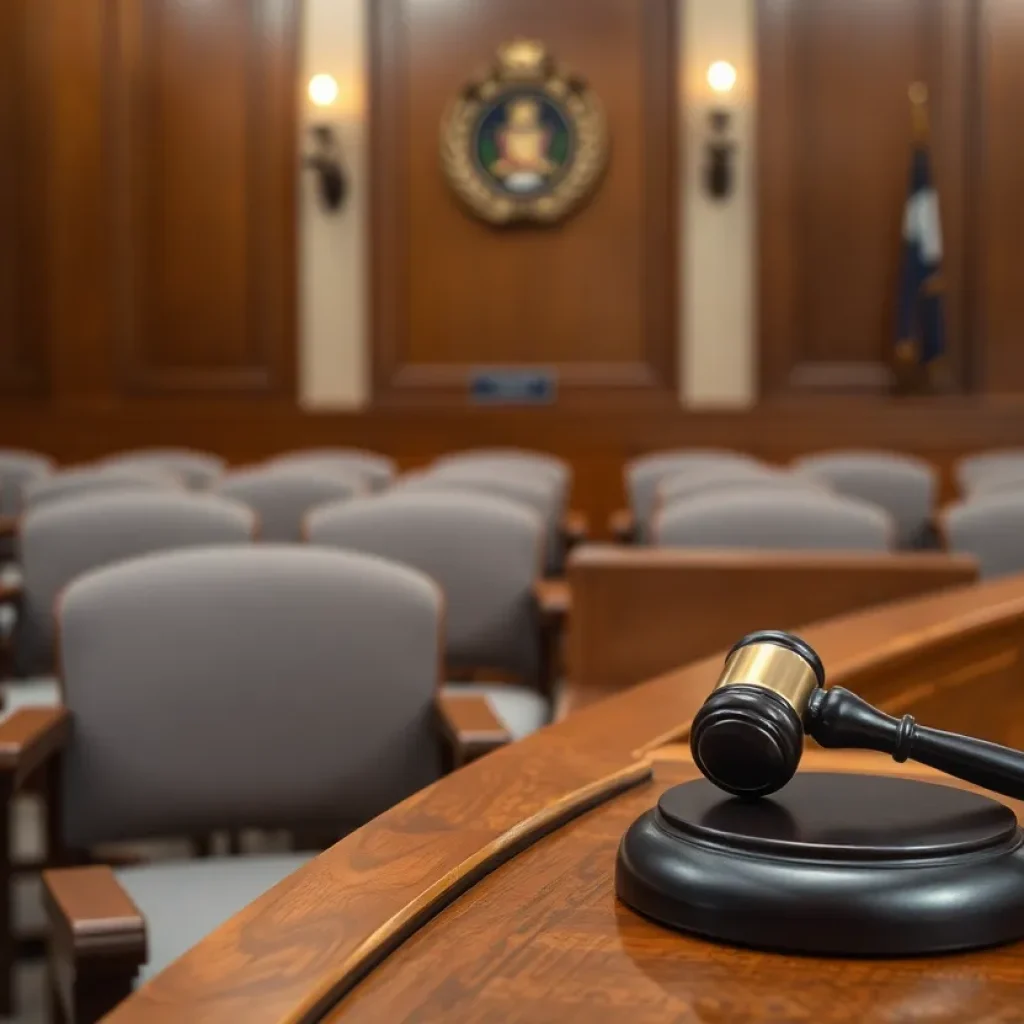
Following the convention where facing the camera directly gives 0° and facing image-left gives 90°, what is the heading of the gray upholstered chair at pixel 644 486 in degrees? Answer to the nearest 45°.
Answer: approximately 0°

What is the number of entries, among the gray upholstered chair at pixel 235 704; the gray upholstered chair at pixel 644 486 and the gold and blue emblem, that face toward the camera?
3

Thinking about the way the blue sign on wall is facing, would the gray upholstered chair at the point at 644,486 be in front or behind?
in front

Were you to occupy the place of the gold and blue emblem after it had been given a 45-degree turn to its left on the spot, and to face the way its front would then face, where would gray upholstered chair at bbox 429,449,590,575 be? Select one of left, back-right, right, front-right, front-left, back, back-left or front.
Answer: front-right

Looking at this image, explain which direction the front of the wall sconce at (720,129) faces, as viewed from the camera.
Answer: facing the viewer

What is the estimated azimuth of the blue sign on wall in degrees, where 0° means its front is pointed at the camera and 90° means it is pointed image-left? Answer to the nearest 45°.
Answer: approximately 0°

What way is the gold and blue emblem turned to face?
toward the camera

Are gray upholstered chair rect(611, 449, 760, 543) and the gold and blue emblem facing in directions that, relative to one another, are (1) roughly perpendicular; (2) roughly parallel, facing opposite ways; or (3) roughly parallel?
roughly parallel

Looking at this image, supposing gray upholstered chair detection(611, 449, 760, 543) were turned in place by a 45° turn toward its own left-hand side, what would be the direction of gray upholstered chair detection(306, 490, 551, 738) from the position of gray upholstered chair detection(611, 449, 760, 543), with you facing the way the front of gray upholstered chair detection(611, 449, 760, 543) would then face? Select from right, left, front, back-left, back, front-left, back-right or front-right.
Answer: front-right

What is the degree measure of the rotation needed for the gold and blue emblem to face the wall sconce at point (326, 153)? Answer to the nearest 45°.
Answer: approximately 90° to its right

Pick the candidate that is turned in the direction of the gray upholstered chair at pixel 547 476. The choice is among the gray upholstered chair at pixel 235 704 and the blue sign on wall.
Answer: the blue sign on wall
